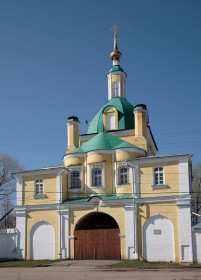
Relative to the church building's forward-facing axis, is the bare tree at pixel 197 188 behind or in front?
behind

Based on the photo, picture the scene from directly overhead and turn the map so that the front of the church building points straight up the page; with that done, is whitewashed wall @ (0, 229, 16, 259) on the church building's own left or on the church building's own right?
on the church building's own right

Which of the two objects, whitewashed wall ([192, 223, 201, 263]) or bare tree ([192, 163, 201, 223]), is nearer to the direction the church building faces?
the whitewashed wall

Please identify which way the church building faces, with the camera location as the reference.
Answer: facing the viewer

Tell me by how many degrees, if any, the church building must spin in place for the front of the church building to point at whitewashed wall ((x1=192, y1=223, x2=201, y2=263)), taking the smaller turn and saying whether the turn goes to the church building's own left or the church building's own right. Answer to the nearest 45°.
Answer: approximately 45° to the church building's own left

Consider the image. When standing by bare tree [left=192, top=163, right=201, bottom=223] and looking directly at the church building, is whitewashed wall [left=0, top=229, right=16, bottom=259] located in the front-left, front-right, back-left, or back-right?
front-right
